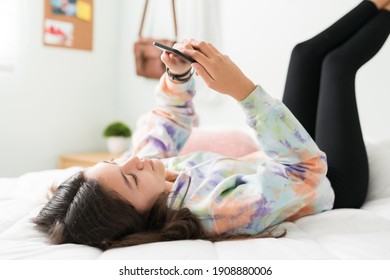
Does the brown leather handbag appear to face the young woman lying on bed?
yes

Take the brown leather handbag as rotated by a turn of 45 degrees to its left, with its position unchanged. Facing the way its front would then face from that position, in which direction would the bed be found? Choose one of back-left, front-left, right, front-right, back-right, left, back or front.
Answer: front-right

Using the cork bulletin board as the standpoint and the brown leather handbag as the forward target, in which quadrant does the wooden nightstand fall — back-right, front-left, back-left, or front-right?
front-right

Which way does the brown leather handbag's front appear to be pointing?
toward the camera

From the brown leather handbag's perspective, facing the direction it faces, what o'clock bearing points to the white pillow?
The white pillow is roughly at 11 o'clock from the brown leather handbag.
